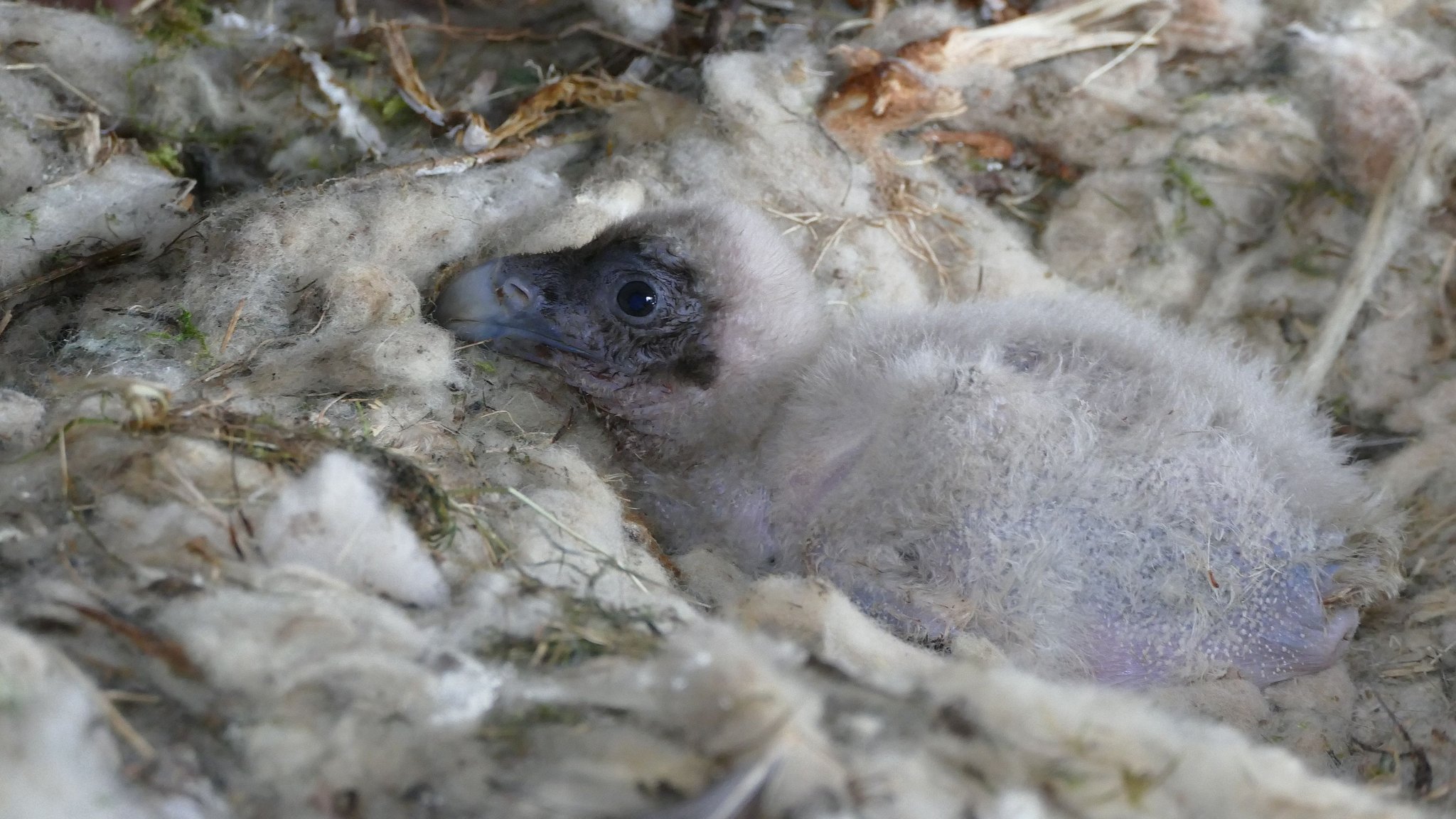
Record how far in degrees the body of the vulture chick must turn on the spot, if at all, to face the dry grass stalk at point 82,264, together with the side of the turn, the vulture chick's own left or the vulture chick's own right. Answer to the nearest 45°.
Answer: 0° — it already faces it

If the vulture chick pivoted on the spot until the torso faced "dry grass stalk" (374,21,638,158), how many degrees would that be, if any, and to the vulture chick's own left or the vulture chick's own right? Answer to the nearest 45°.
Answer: approximately 45° to the vulture chick's own right

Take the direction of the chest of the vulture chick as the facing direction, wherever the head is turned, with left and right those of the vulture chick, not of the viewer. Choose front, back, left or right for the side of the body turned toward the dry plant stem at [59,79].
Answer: front

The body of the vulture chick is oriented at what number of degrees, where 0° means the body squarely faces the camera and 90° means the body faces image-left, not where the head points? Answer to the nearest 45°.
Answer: approximately 90°

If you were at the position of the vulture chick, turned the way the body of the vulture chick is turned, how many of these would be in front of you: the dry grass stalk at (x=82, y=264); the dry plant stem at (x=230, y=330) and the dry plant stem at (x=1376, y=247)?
2

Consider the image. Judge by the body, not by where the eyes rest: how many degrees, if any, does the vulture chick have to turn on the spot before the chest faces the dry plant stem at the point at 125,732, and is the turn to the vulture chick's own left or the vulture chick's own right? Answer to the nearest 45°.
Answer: approximately 45° to the vulture chick's own left

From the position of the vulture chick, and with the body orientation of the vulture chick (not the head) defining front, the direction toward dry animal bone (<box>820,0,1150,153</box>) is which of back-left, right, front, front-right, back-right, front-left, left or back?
right

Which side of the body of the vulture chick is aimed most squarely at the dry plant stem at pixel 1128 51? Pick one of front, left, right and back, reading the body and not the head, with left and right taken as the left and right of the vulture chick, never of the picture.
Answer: right

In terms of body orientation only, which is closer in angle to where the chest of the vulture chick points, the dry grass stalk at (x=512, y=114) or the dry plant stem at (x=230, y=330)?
the dry plant stem

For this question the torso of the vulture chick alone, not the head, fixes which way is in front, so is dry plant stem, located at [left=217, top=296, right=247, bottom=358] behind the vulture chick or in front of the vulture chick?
in front
